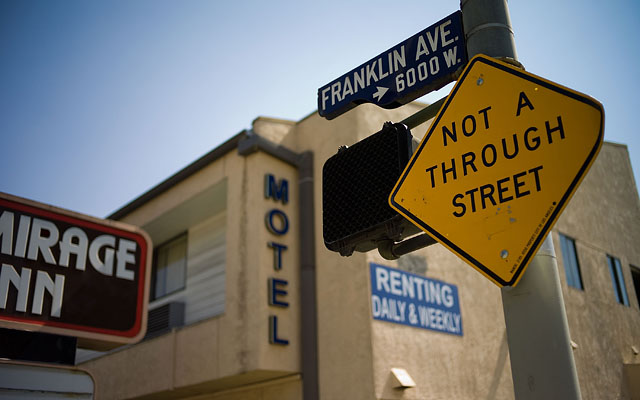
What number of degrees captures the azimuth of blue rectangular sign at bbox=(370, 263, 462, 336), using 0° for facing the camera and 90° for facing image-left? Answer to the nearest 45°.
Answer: approximately 315°

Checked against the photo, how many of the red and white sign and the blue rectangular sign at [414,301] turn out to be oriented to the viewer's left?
0

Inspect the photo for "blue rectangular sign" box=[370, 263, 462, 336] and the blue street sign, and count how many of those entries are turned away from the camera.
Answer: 0

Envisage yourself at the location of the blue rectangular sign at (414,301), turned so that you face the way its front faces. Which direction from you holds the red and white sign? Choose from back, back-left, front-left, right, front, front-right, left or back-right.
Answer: right

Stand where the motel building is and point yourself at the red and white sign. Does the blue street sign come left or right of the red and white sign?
left

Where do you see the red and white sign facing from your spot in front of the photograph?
facing the viewer and to the right of the viewer
